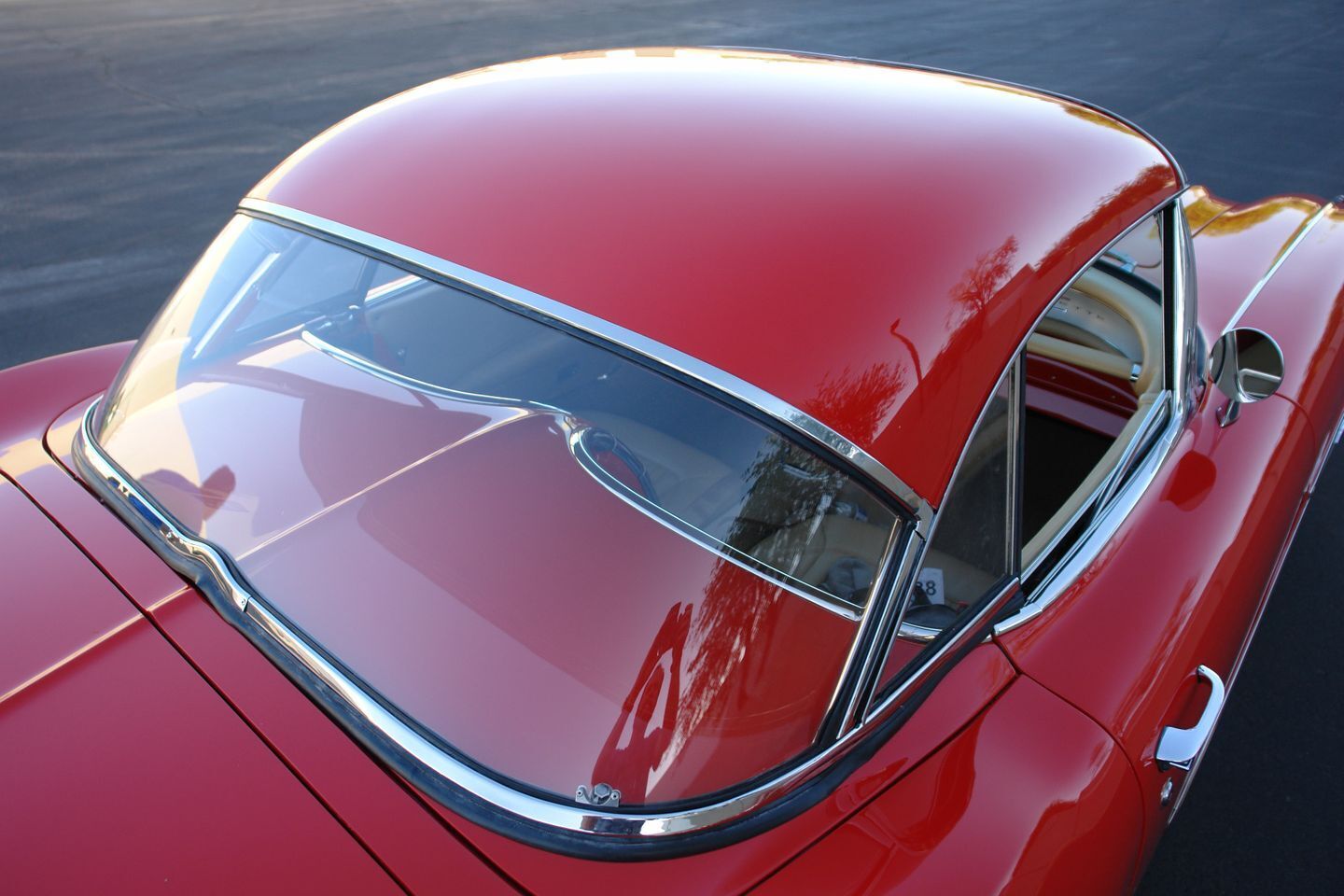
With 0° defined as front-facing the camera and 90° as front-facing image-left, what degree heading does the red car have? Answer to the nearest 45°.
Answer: approximately 225°
